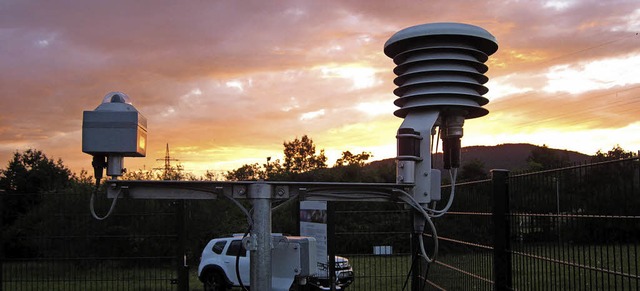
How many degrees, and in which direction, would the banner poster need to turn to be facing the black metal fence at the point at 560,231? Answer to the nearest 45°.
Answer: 0° — it already faces it

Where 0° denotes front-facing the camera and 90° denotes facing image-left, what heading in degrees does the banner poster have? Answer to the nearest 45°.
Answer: approximately 0°

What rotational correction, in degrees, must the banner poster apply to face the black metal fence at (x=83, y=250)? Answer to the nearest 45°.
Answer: approximately 90° to its right

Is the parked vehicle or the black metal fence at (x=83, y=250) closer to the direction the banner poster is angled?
the black metal fence

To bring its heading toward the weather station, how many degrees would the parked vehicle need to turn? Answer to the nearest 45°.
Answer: approximately 45° to its right

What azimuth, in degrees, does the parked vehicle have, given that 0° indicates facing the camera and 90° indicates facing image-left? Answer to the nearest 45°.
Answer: approximately 315°

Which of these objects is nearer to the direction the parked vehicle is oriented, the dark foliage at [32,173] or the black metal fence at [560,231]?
the black metal fence
